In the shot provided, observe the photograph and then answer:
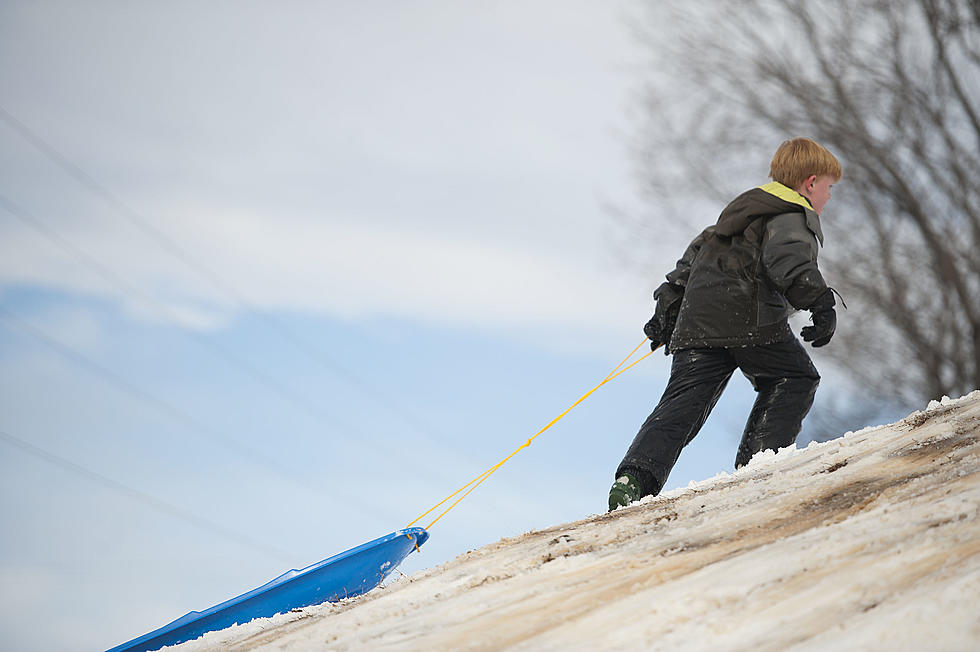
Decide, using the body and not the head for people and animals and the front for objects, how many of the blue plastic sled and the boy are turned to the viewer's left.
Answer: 0

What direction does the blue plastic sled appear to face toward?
to the viewer's right

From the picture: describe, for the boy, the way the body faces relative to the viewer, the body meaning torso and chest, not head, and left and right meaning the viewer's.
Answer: facing away from the viewer and to the right of the viewer

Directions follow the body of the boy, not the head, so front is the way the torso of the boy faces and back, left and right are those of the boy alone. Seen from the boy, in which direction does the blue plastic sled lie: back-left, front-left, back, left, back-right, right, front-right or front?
back-left

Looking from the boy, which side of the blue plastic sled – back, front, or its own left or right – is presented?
front
